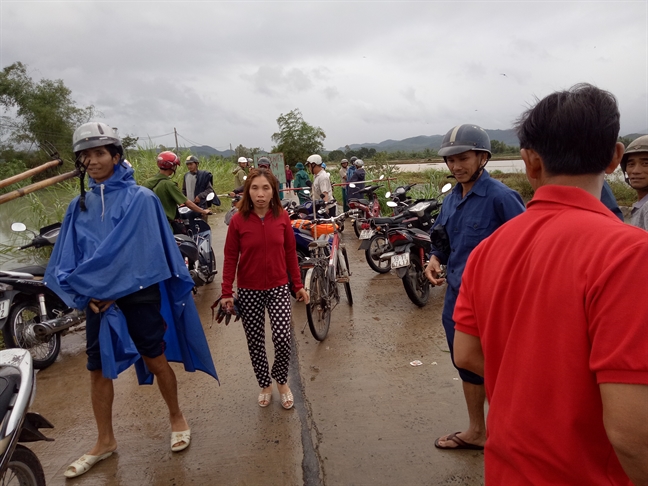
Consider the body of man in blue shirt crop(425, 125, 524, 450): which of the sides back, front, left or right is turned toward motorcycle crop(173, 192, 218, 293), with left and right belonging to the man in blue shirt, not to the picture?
right

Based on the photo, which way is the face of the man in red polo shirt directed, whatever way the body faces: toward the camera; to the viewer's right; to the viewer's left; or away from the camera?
away from the camera

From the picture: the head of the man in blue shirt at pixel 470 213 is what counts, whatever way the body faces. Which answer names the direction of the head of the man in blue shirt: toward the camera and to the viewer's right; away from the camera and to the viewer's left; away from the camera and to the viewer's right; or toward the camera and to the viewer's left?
toward the camera and to the viewer's left

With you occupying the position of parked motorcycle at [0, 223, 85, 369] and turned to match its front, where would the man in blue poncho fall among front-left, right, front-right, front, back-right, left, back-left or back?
back-right

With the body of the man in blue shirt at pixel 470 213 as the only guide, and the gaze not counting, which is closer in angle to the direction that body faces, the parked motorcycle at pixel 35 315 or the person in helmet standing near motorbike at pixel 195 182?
the parked motorcycle

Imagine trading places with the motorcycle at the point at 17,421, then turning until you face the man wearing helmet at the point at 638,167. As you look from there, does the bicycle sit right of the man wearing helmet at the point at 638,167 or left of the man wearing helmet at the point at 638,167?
left

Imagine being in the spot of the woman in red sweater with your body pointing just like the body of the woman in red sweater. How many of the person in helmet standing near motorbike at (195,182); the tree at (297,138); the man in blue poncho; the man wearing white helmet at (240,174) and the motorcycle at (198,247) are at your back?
4

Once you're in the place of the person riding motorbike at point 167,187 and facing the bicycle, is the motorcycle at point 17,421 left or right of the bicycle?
right

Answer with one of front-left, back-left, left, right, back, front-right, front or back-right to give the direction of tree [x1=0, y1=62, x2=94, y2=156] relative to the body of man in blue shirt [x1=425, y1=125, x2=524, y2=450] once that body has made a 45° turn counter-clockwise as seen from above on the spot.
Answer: back-right

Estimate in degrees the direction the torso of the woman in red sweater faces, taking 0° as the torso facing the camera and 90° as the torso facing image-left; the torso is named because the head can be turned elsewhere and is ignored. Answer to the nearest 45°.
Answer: approximately 0°

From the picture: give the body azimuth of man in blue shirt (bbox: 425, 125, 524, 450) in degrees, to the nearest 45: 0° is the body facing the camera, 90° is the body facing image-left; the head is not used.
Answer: approximately 45°
